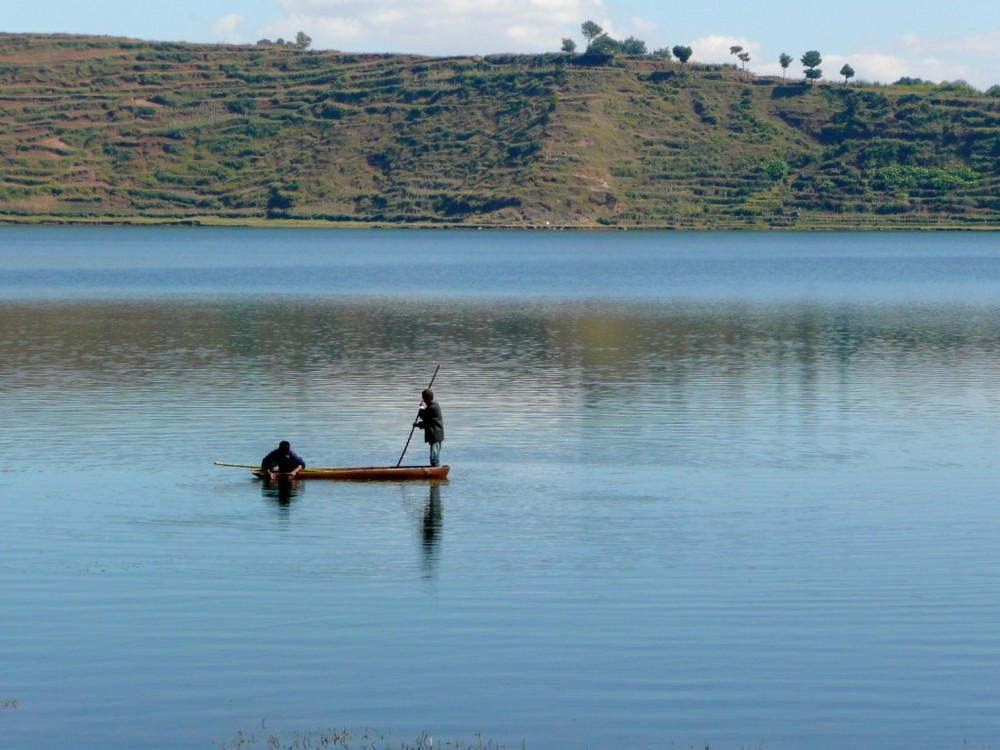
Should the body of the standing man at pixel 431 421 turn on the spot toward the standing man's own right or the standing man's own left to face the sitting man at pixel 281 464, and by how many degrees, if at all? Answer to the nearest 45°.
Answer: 0° — they already face them

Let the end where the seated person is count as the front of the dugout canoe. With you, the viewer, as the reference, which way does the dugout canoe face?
facing to the left of the viewer

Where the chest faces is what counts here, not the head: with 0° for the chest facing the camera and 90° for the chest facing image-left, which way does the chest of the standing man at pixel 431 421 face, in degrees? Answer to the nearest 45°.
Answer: approximately 90°
